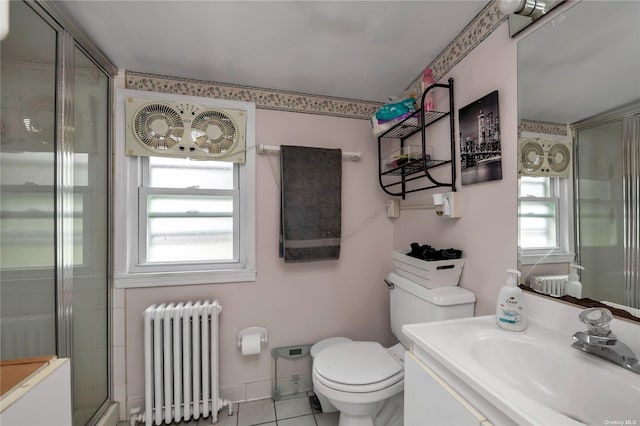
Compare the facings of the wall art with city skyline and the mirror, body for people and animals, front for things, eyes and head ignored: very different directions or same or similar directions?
same or similar directions

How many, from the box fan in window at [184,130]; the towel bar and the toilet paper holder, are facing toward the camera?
3

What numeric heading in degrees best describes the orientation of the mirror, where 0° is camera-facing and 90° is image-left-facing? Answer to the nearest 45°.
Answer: approximately 45°

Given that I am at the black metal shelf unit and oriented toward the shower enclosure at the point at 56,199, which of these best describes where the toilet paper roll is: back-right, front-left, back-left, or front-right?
front-right

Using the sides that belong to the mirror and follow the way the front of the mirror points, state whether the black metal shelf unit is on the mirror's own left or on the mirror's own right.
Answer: on the mirror's own right

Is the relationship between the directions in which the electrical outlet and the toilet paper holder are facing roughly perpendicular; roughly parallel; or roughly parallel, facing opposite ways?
roughly perpendicular

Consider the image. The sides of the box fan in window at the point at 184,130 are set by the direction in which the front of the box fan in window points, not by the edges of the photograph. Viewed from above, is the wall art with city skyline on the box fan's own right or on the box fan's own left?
on the box fan's own left

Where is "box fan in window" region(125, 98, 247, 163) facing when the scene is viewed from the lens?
facing the viewer

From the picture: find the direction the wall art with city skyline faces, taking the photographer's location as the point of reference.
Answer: facing the viewer and to the left of the viewer

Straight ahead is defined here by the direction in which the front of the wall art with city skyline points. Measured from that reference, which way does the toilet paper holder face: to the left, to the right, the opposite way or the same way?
to the left

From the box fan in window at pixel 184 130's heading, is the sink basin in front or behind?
in front
